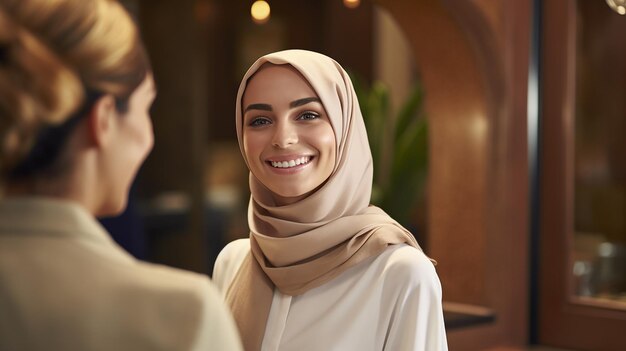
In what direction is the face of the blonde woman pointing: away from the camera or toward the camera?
away from the camera

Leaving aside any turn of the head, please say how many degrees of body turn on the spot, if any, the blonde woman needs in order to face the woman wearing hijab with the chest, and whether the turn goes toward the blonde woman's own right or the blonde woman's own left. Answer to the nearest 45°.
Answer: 0° — they already face them

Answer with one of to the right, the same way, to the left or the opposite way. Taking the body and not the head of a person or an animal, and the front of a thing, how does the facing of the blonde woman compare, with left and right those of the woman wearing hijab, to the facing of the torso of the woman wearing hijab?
the opposite way

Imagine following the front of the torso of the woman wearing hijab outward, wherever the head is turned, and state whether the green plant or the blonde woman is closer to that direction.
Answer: the blonde woman

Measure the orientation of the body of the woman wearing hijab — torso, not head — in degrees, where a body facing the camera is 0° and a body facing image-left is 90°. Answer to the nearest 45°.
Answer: approximately 45°

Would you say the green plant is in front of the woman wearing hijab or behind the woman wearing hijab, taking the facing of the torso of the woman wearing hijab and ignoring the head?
behind

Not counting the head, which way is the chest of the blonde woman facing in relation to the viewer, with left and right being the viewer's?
facing away from the viewer and to the right of the viewer
